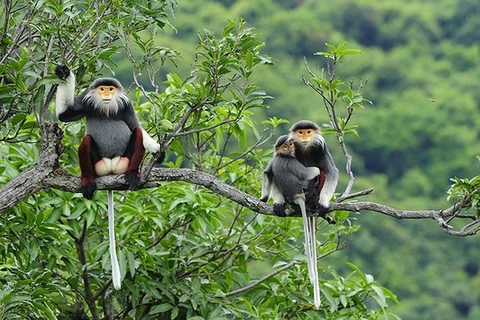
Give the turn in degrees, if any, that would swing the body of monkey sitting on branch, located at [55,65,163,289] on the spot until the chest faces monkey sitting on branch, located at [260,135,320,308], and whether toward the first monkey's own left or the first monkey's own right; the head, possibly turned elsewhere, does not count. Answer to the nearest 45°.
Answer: approximately 90° to the first monkey's own left

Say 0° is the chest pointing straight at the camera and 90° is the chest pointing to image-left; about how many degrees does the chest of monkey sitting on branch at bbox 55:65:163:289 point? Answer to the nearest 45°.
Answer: approximately 0°

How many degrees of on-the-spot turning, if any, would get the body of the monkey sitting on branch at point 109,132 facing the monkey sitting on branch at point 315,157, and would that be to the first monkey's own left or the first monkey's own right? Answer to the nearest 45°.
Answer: approximately 90° to the first monkey's own left
